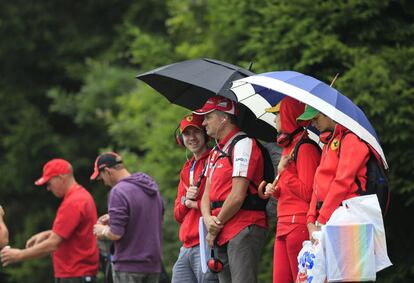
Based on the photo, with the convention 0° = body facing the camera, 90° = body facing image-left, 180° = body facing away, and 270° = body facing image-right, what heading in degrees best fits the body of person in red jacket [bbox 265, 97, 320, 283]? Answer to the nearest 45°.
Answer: approximately 90°

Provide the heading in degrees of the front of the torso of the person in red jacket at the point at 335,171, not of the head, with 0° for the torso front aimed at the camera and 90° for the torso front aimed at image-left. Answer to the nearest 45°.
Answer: approximately 45°

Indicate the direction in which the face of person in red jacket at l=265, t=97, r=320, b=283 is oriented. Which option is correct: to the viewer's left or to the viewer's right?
to the viewer's left

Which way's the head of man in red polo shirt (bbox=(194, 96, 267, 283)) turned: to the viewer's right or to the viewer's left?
to the viewer's left

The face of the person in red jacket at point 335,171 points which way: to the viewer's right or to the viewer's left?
to the viewer's left

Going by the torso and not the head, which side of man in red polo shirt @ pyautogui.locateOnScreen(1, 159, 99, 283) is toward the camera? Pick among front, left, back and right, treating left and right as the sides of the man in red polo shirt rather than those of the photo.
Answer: left

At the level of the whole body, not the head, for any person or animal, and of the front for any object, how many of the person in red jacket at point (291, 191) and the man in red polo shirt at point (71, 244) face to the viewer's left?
2
